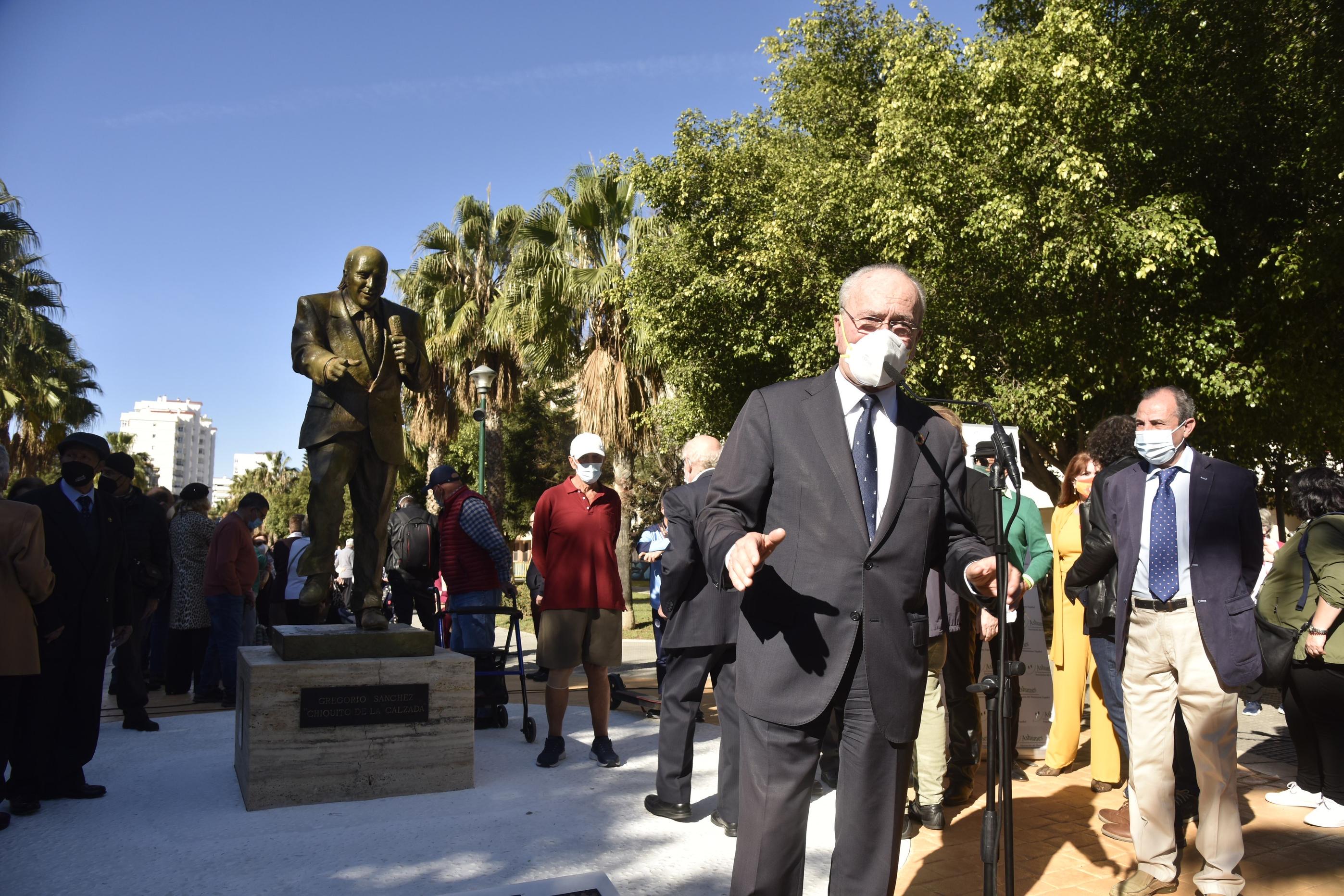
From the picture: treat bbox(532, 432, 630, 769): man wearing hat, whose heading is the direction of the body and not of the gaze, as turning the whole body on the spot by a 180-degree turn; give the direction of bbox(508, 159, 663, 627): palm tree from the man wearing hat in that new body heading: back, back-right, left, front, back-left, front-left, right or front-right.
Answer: front

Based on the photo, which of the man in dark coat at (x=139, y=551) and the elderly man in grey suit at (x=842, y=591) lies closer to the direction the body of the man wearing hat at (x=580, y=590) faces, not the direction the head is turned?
the elderly man in grey suit

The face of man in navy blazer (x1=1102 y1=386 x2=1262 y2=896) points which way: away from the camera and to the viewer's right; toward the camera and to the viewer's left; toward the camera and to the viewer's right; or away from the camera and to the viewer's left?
toward the camera and to the viewer's left

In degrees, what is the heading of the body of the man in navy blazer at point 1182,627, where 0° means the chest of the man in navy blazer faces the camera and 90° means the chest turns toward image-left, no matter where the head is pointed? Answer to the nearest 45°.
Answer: approximately 45°

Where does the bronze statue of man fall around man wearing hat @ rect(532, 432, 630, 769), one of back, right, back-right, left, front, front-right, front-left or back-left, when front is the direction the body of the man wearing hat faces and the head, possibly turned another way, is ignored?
right

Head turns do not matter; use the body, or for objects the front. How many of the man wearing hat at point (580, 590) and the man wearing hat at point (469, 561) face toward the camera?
1

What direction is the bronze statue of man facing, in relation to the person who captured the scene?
facing the viewer and to the right of the viewer
